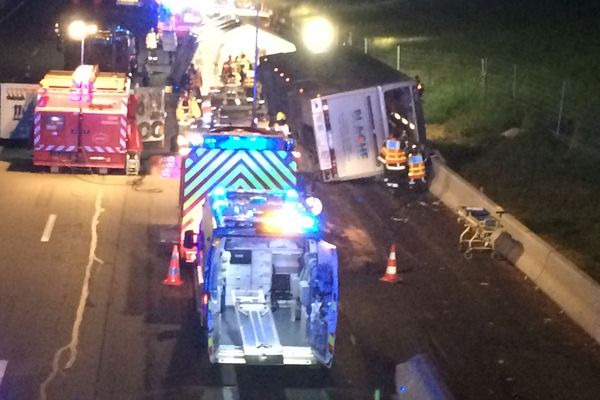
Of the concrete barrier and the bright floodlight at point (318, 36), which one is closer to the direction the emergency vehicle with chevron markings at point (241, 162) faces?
the bright floodlight

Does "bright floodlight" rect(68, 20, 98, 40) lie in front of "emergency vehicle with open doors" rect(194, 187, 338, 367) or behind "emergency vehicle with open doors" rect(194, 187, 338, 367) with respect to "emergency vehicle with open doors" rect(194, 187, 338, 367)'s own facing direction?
in front

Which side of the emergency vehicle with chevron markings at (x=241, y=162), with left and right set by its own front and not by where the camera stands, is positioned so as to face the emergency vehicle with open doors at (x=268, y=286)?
back

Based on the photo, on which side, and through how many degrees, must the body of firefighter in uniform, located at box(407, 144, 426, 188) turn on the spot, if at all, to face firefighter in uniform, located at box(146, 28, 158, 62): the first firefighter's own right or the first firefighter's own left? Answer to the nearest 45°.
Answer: approximately 45° to the first firefighter's own left

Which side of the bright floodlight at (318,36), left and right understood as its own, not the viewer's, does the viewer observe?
front

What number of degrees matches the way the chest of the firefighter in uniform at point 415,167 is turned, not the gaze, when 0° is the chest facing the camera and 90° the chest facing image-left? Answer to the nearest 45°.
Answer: approximately 180°

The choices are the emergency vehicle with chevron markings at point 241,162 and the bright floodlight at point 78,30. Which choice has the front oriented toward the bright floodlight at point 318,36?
the emergency vehicle with chevron markings

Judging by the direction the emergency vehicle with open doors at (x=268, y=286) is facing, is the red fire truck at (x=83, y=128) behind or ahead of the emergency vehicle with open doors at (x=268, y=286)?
ahead

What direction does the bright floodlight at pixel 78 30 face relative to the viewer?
toward the camera

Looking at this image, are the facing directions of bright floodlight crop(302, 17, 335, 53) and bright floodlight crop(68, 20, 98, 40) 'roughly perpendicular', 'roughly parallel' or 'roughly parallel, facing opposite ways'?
roughly parallel

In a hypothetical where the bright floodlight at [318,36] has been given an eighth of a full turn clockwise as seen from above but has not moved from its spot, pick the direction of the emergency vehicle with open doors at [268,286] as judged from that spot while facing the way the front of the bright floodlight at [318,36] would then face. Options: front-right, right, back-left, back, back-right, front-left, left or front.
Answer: front-left

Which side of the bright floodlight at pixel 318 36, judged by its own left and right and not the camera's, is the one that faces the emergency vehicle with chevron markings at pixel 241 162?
front

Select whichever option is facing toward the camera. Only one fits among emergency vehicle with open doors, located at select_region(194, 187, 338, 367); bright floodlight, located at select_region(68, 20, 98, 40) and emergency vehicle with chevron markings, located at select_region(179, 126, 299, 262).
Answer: the bright floodlight

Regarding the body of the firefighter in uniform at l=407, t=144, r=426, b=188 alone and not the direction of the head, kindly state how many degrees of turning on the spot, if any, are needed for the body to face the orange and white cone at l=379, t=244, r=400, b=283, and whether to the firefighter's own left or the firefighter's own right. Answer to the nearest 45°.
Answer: approximately 180°

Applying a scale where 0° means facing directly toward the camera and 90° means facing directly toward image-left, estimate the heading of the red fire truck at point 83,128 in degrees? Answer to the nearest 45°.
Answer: approximately 180°

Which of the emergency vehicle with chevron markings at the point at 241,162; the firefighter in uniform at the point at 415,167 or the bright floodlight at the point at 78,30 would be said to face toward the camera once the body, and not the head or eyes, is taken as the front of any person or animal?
the bright floodlight

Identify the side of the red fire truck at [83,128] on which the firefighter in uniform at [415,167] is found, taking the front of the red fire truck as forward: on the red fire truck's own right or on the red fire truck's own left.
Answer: on the red fire truck's own right
